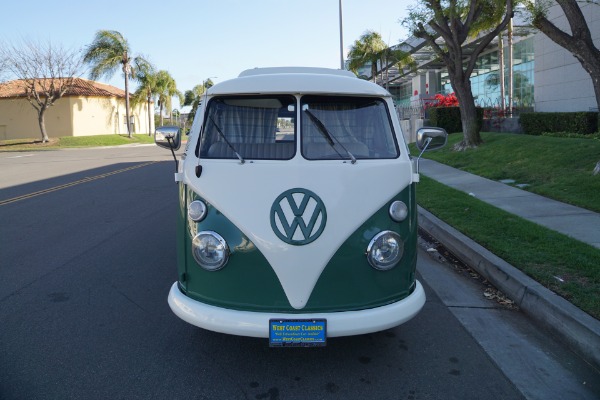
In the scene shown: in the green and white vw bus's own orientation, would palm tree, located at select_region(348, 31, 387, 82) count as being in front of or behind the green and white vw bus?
behind

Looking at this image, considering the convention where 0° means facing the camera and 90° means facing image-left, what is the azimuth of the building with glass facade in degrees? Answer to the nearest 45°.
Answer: approximately 45°

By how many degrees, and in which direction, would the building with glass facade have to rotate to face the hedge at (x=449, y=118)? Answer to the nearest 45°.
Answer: approximately 45° to its right

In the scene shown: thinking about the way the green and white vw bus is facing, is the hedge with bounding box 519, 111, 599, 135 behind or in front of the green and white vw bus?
behind

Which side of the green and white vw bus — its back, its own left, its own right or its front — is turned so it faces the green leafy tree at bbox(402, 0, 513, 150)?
back

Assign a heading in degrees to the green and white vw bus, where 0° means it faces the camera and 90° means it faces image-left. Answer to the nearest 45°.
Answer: approximately 0°
